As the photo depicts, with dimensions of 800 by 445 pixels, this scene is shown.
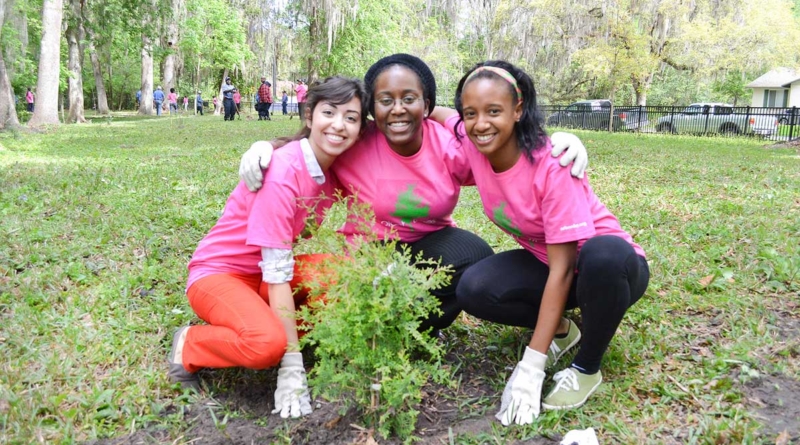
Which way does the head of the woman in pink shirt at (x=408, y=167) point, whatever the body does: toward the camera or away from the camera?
toward the camera

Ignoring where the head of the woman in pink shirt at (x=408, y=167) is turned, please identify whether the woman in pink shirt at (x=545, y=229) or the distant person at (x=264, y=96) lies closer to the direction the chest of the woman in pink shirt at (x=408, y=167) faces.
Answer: the woman in pink shirt

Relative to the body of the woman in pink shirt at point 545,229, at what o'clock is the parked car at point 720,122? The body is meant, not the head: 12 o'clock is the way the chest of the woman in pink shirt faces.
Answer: The parked car is roughly at 5 o'clock from the woman in pink shirt.

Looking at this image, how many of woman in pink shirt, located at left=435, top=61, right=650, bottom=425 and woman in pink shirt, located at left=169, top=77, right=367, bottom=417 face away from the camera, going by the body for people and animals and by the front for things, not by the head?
0

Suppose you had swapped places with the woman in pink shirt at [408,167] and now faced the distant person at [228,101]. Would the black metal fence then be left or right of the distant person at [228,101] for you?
right

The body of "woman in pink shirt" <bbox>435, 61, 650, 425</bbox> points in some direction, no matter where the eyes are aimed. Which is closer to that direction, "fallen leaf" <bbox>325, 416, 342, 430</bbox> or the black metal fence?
the fallen leaf

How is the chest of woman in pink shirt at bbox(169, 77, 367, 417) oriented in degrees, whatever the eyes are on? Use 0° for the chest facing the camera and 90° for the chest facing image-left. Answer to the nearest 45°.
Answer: approximately 315°

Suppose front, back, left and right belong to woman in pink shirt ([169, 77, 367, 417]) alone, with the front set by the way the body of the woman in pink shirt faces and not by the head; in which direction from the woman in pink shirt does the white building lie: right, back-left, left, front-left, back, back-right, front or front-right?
left

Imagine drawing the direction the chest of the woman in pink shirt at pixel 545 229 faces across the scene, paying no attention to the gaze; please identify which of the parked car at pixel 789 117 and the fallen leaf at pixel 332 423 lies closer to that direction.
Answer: the fallen leaf

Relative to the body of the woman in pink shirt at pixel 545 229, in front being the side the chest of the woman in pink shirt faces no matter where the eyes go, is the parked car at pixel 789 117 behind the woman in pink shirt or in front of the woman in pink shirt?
behind

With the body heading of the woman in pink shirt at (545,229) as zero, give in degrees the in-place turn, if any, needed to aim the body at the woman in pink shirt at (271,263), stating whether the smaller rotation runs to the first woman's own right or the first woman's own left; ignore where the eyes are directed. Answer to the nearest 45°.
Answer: approximately 45° to the first woman's own right

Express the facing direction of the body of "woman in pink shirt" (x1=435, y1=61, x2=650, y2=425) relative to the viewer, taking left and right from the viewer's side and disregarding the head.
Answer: facing the viewer and to the left of the viewer

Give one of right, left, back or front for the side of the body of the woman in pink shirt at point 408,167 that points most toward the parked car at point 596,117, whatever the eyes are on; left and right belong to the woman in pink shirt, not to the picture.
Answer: back

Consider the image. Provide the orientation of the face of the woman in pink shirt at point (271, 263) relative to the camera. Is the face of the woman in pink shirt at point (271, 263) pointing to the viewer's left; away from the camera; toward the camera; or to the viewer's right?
toward the camera

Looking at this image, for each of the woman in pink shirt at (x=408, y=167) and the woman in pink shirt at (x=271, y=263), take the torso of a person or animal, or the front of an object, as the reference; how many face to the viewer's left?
0

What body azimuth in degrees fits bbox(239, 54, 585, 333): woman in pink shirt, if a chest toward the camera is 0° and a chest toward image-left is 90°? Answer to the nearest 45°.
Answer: approximately 0°
